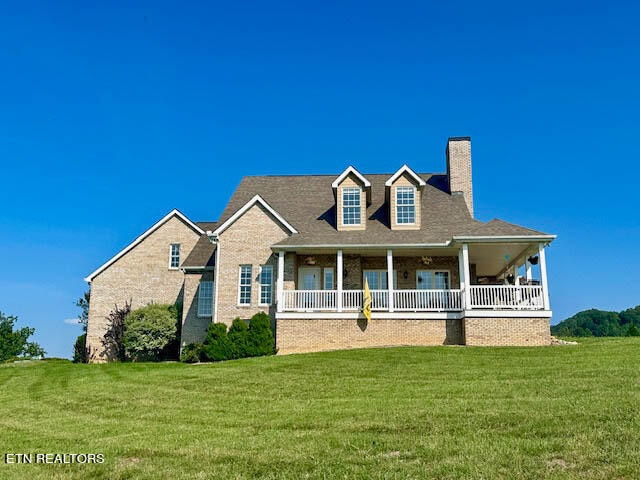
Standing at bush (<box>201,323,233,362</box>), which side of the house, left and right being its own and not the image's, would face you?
right

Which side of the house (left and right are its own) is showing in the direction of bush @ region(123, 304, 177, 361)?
right

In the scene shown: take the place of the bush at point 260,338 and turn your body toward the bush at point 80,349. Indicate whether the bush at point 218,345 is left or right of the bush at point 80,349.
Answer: left

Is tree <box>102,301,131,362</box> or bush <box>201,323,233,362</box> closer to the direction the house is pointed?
the bush

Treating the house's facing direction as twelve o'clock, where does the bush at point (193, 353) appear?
The bush is roughly at 3 o'clock from the house.

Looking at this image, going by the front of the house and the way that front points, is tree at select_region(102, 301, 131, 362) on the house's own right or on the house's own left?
on the house's own right

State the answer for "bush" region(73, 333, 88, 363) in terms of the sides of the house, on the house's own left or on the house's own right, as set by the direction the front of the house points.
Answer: on the house's own right

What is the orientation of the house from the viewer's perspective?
toward the camera
